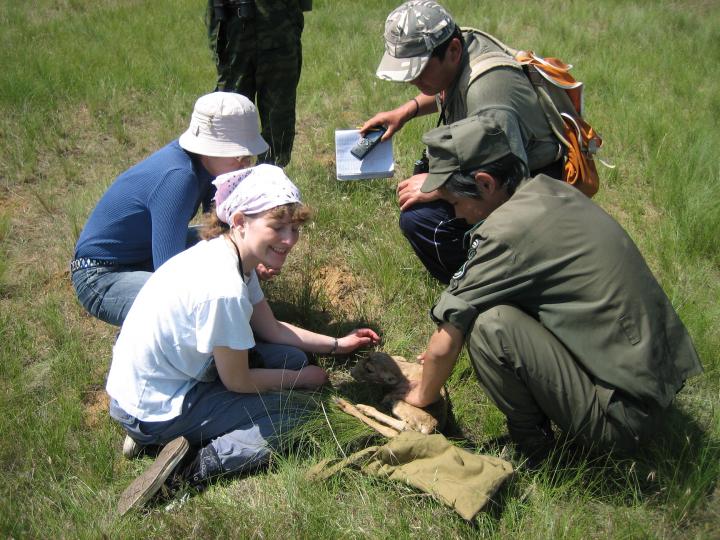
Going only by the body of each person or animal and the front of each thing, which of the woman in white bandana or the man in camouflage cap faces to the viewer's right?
the woman in white bandana

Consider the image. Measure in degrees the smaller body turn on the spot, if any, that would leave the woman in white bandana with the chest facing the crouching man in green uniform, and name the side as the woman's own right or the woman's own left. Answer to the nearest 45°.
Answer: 0° — they already face them

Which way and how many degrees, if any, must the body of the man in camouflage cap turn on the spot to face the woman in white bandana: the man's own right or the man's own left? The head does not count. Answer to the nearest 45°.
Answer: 0° — they already face them

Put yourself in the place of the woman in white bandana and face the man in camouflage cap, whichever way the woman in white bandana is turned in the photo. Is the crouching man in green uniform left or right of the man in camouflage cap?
right

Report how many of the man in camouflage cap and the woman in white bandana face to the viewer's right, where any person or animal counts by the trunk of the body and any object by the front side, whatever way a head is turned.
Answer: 1

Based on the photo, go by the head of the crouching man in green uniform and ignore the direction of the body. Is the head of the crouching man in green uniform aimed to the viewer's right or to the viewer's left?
to the viewer's left

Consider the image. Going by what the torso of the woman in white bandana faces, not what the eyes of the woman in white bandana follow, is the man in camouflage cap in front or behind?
in front
